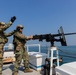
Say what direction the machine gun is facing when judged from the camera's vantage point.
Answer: facing to the right of the viewer
